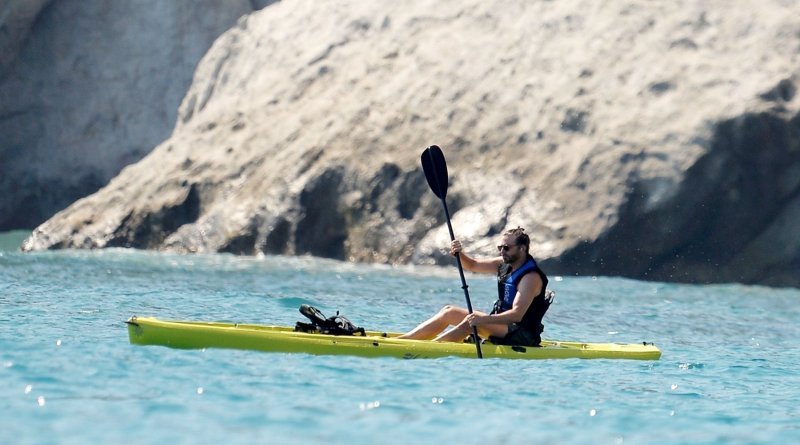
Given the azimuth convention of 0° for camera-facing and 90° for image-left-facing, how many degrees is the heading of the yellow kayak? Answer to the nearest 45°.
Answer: approximately 90°

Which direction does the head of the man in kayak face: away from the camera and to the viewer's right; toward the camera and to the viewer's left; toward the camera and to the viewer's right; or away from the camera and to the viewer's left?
toward the camera and to the viewer's left

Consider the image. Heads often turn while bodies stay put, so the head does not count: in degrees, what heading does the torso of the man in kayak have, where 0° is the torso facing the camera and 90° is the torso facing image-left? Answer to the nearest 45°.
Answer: approximately 90°

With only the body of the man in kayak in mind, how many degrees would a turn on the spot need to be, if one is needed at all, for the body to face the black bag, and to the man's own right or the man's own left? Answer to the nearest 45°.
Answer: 0° — they already face it
